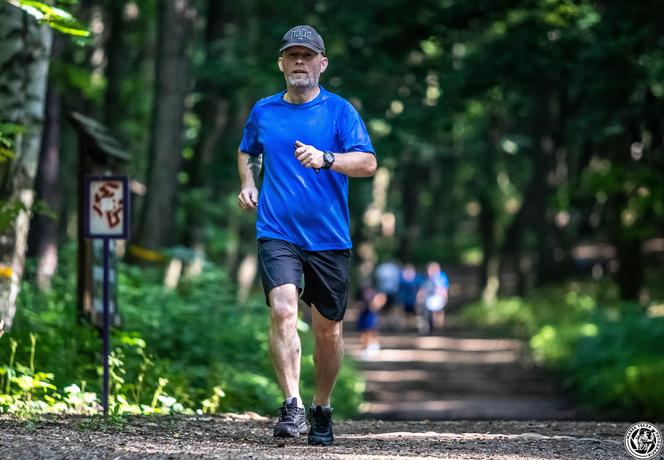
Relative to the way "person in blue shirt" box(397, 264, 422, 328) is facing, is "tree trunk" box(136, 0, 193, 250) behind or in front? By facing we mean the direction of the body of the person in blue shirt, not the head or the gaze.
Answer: in front

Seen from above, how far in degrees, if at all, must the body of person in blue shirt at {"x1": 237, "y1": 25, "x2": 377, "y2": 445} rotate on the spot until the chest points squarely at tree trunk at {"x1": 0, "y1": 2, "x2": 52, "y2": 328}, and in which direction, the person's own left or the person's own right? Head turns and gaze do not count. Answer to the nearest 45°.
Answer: approximately 135° to the person's own right

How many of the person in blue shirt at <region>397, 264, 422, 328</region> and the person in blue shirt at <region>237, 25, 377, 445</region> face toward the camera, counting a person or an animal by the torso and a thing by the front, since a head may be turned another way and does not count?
2

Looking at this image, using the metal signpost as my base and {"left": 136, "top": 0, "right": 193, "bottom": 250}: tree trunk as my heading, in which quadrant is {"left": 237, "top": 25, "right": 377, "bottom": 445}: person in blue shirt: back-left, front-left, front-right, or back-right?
back-right

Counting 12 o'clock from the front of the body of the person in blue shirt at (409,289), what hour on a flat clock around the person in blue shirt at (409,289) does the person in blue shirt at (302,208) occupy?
the person in blue shirt at (302,208) is roughly at 12 o'clock from the person in blue shirt at (409,289).

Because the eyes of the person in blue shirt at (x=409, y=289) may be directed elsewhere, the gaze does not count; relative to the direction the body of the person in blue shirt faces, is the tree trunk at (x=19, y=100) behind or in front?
in front

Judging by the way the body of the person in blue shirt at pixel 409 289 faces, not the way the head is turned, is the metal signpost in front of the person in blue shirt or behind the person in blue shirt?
in front

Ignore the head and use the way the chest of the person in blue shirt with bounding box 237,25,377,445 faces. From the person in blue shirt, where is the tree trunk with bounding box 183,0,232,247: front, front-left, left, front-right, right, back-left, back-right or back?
back

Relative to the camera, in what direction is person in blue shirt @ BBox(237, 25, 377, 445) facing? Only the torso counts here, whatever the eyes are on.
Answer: toward the camera

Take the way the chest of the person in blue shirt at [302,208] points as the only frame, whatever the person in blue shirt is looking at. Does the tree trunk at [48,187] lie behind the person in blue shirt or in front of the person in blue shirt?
behind
